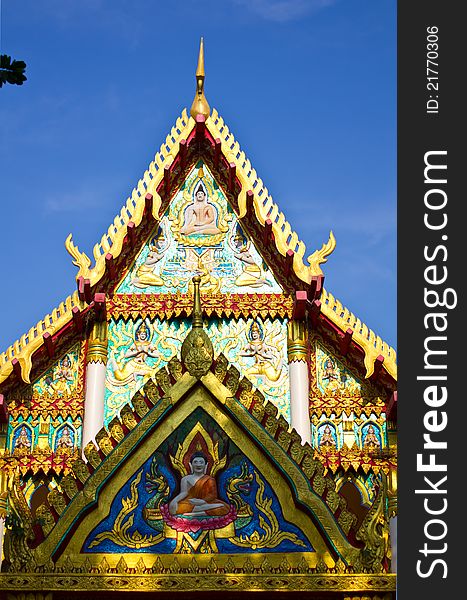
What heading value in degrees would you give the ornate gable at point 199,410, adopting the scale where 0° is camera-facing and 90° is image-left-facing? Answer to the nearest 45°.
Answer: approximately 0°
